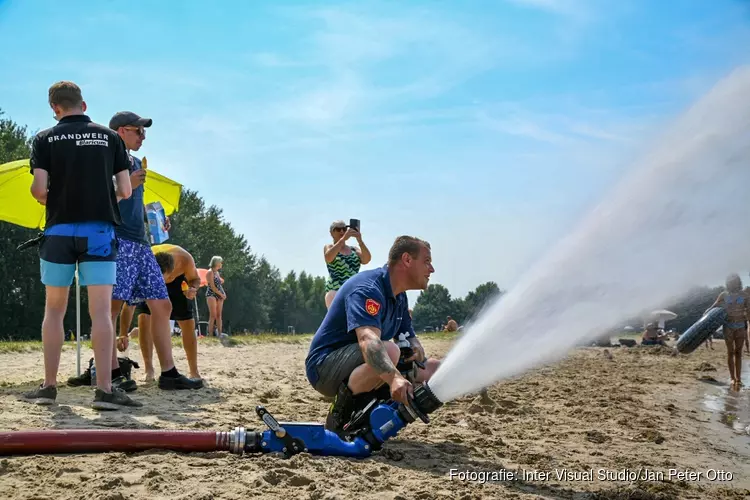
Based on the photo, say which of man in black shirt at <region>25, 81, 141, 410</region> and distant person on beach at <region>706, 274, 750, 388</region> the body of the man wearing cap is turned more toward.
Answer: the distant person on beach

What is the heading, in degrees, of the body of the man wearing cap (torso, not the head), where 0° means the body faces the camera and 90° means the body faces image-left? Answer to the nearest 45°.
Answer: approximately 270°

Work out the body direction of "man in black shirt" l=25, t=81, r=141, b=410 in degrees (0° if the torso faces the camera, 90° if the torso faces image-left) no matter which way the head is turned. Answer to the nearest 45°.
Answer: approximately 180°

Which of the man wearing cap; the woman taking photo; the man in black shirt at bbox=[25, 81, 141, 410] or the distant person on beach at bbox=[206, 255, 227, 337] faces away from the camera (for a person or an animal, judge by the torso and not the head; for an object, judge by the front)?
the man in black shirt

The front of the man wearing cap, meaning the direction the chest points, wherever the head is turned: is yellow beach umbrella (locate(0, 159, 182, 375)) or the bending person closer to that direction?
the bending person

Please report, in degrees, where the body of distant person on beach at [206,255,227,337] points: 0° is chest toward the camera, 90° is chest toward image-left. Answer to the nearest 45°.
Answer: approximately 315°

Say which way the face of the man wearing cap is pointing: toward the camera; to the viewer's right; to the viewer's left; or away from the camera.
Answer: to the viewer's right
